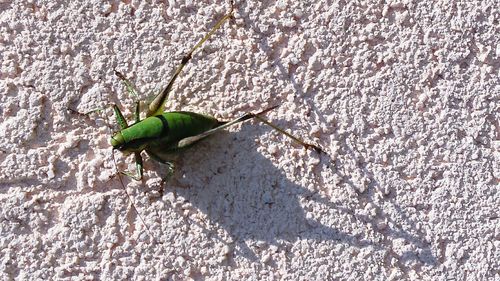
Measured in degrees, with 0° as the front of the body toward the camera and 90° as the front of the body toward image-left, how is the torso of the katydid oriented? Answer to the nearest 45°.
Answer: approximately 90°
